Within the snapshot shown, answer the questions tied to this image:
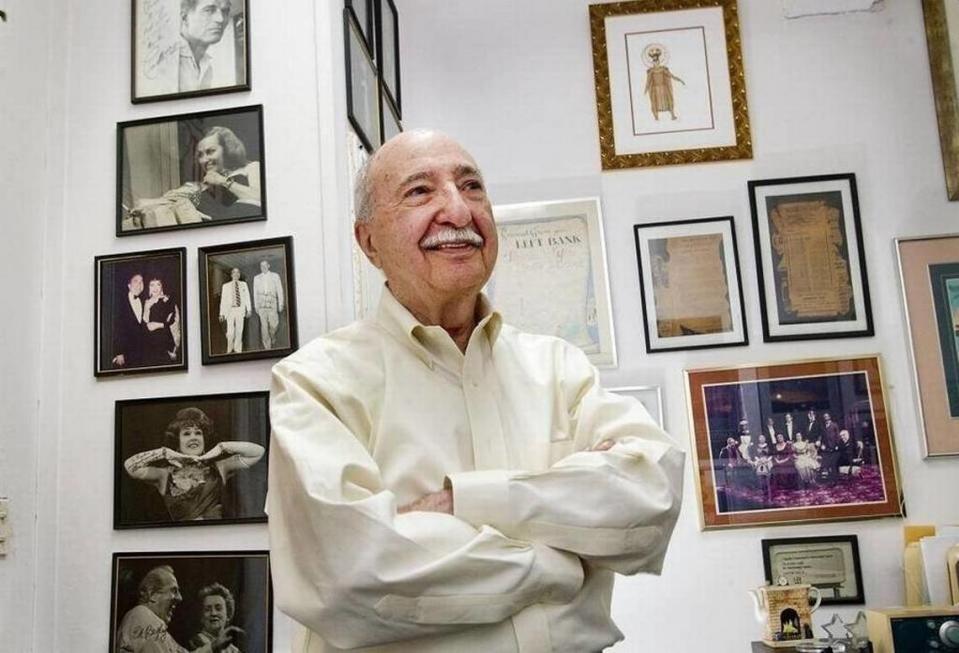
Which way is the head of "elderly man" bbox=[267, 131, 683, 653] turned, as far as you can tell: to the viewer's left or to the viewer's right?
to the viewer's right

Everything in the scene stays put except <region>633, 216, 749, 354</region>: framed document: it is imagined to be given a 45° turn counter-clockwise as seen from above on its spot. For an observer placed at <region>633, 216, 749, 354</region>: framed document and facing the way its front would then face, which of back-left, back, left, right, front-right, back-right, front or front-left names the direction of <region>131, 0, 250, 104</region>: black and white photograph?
right

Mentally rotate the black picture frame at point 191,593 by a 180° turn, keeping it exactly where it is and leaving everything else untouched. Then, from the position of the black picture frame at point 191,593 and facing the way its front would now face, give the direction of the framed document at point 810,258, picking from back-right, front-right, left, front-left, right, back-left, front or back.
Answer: right

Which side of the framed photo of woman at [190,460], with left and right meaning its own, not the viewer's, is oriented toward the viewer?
front

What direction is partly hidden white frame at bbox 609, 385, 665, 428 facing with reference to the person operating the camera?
facing the viewer

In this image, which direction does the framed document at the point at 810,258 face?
toward the camera

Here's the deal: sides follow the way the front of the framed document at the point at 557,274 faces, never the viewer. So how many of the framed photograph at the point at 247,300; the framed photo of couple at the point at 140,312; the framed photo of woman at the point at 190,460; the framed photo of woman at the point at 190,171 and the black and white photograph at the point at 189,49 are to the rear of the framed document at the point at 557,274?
0

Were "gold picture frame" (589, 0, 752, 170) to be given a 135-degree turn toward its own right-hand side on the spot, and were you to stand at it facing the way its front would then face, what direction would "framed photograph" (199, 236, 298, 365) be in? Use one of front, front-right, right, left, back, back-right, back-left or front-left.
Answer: left

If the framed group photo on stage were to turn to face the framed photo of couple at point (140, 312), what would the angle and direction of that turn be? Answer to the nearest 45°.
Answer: approximately 45° to its right

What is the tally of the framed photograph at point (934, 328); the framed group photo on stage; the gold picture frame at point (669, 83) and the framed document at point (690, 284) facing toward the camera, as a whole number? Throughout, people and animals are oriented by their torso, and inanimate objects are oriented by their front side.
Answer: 4

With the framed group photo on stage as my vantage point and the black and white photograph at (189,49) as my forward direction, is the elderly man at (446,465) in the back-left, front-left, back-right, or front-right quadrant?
front-left

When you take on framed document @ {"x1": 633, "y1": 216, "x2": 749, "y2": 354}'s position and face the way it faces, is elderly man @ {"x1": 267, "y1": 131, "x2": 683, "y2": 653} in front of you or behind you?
in front

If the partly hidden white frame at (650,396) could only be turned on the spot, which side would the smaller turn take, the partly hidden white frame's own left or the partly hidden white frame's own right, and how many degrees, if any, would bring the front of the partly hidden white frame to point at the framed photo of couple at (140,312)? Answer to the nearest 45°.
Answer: approximately 45° to the partly hidden white frame's own right

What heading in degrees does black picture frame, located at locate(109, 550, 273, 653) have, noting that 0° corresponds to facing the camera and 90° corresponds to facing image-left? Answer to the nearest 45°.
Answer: approximately 0°
